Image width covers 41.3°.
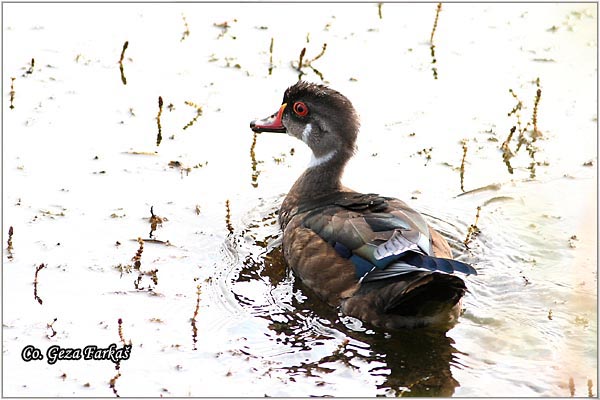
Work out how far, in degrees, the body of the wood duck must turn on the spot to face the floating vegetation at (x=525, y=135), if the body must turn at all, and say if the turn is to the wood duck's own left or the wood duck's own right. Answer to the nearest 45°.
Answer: approximately 90° to the wood duck's own right

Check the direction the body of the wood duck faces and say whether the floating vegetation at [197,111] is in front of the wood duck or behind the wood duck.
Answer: in front

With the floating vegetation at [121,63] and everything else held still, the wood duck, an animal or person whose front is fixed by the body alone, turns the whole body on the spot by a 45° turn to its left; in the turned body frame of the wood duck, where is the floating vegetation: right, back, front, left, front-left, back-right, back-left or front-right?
front-right

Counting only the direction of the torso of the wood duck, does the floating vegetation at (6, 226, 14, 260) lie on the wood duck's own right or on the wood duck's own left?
on the wood duck's own left

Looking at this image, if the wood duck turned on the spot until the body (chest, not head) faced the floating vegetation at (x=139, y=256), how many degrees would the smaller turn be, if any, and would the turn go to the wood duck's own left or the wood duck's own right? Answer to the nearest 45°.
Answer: approximately 45° to the wood duck's own left

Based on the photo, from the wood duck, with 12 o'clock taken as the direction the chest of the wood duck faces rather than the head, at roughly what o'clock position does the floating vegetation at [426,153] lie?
The floating vegetation is roughly at 2 o'clock from the wood duck.

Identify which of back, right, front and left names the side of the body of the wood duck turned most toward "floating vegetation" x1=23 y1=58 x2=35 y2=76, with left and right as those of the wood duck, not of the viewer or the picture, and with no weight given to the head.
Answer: front

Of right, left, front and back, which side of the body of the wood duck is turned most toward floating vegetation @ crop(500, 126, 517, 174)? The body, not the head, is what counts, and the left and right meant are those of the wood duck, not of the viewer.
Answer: right

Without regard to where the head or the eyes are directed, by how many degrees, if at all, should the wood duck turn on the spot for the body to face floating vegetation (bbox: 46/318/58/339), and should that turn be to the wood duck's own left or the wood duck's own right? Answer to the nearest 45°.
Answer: approximately 90° to the wood duck's own left

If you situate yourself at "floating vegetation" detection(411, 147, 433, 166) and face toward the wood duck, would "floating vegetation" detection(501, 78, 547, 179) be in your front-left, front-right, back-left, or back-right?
back-left

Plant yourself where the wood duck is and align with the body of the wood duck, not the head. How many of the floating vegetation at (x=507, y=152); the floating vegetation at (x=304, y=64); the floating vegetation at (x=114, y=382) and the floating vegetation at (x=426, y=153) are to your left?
1

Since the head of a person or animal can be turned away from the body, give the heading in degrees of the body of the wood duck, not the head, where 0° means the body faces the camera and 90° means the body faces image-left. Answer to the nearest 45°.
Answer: approximately 135°

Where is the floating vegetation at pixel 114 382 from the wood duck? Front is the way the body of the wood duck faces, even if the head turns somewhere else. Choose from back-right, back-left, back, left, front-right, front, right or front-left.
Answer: left
